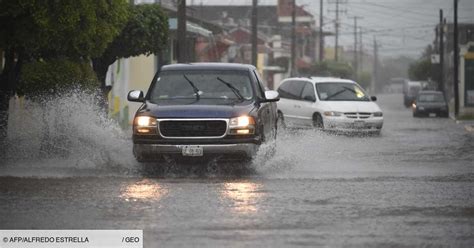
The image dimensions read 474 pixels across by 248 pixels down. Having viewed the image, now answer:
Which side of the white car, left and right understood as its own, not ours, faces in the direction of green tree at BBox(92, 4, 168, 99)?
right

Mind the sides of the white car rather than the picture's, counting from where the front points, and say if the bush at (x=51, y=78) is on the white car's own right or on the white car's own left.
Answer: on the white car's own right

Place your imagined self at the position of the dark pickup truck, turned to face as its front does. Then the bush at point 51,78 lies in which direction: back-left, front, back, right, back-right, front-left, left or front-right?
back-right

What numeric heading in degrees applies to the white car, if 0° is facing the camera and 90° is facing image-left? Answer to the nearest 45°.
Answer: approximately 315°

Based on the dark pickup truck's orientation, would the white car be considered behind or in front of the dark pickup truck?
behind

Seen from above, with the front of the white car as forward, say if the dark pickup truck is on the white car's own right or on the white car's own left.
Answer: on the white car's own right

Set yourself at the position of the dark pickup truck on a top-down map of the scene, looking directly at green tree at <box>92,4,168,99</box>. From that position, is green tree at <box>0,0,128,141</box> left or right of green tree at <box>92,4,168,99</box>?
left

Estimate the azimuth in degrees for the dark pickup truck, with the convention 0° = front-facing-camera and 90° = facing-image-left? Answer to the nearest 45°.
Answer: approximately 0°

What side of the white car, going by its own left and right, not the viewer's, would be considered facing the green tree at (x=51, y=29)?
right
